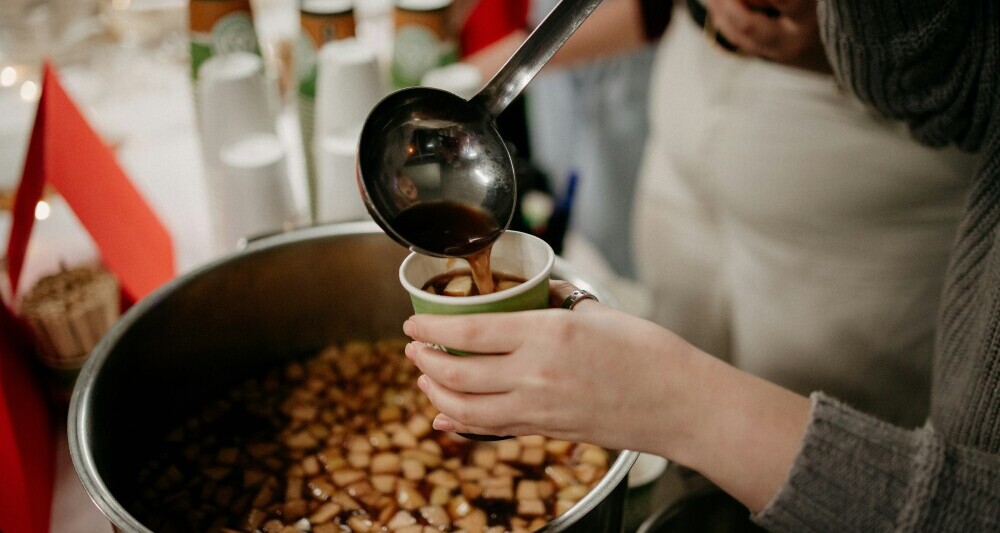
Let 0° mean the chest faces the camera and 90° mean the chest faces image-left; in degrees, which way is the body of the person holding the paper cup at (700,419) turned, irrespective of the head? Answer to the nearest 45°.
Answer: approximately 90°
